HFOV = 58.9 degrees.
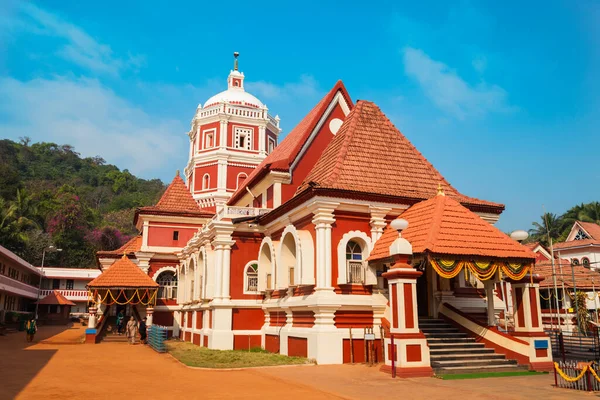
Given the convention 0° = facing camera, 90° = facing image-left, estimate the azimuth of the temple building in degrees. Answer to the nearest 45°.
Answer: approximately 315°

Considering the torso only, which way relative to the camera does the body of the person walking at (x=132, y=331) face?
toward the camera

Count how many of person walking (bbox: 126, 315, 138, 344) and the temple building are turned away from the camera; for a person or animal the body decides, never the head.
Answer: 0
